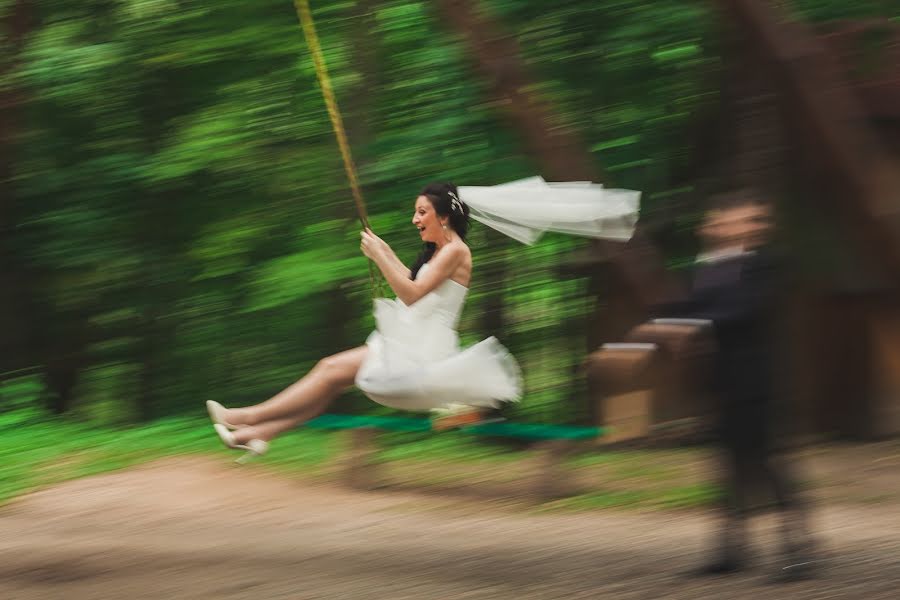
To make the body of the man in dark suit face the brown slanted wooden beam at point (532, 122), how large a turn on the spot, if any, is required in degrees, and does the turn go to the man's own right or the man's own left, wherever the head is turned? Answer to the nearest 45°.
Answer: approximately 90° to the man's own right

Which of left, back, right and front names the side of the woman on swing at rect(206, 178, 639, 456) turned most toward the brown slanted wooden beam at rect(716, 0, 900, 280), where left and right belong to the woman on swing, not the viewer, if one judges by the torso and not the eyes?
back

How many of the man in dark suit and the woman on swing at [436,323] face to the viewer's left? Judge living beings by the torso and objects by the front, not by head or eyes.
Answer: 2

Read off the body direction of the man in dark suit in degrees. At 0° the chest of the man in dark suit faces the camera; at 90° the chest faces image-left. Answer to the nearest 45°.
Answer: approximately 90°

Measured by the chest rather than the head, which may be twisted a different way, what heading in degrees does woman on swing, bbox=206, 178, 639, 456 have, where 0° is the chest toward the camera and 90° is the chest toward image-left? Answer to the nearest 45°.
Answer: approximately 90°
